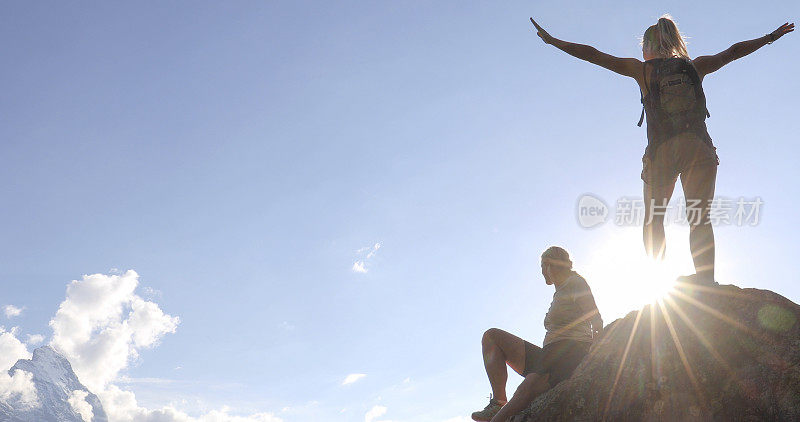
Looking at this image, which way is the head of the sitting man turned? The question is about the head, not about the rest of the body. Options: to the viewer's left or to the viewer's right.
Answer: to the viewer's left

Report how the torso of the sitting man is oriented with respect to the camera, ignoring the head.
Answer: to the viewer's left

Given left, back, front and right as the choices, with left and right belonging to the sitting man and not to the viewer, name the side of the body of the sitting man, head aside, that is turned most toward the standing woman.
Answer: back
